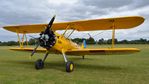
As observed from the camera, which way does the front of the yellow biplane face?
facing the viewer and to the left of the viewer
